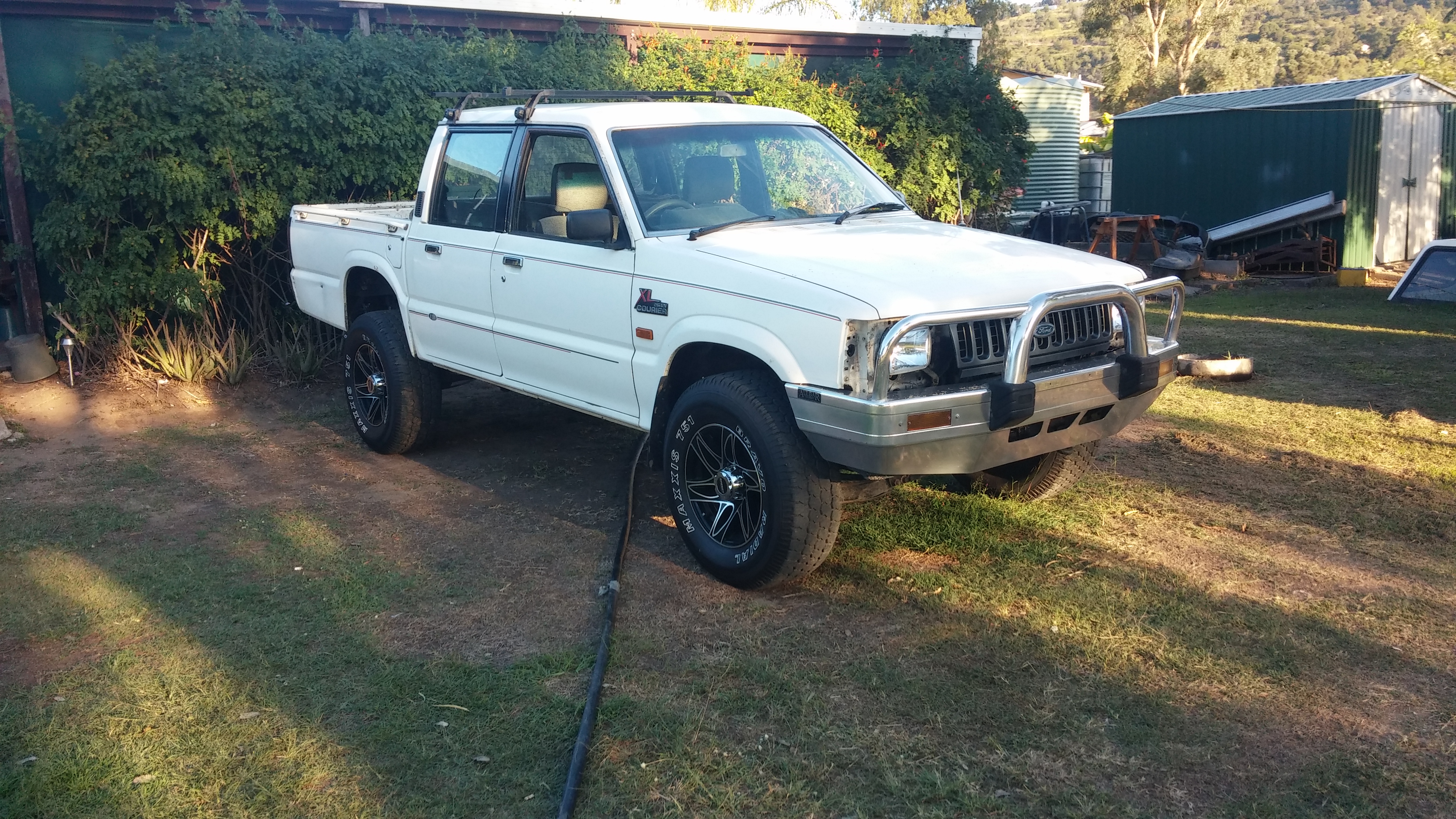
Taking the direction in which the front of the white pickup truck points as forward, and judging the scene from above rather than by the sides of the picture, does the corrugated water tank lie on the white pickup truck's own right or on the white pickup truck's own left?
on the white pickup truck's own left

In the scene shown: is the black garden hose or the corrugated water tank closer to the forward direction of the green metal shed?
the black garden hose

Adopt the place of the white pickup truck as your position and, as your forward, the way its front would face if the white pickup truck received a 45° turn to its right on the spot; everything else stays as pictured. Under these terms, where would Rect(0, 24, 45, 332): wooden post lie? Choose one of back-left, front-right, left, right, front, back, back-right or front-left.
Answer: back-right

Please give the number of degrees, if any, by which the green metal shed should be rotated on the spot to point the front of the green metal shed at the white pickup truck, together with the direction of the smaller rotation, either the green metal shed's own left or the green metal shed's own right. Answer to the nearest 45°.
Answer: approximately 45° to the green metal shed's own right

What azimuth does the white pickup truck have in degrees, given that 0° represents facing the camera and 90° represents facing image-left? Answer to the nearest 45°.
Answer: approximately 315°

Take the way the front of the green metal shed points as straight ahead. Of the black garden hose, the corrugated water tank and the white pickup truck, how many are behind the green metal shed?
1

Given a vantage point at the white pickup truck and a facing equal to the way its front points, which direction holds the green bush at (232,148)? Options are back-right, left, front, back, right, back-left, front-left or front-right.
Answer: back

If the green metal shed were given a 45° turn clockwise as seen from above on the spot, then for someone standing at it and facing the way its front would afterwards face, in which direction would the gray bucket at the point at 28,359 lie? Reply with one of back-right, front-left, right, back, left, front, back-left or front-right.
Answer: front-right

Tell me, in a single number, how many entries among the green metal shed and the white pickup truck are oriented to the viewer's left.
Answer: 0

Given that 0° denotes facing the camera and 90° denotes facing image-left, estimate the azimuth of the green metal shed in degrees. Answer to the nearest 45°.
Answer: approximately 315°

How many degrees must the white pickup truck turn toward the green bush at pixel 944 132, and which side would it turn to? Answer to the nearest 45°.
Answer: approximately 135° to its left

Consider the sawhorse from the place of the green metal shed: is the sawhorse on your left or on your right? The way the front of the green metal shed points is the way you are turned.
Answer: on your right

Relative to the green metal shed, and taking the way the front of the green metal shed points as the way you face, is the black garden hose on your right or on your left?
on your right

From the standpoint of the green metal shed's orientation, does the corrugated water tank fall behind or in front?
behind

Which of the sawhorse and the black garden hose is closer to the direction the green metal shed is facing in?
the black garden hose
